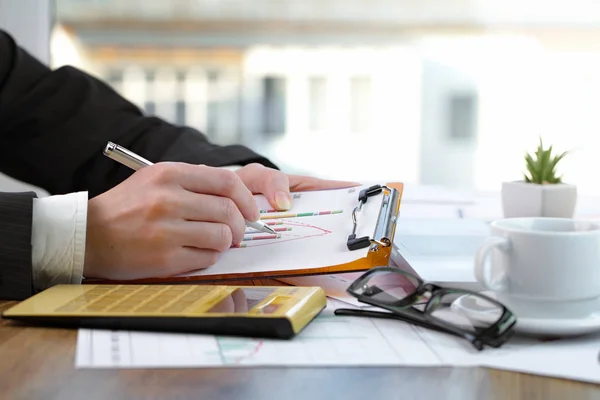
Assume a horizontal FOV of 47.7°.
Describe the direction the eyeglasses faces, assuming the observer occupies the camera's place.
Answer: facing away from the viewer and to the right of the viewer
